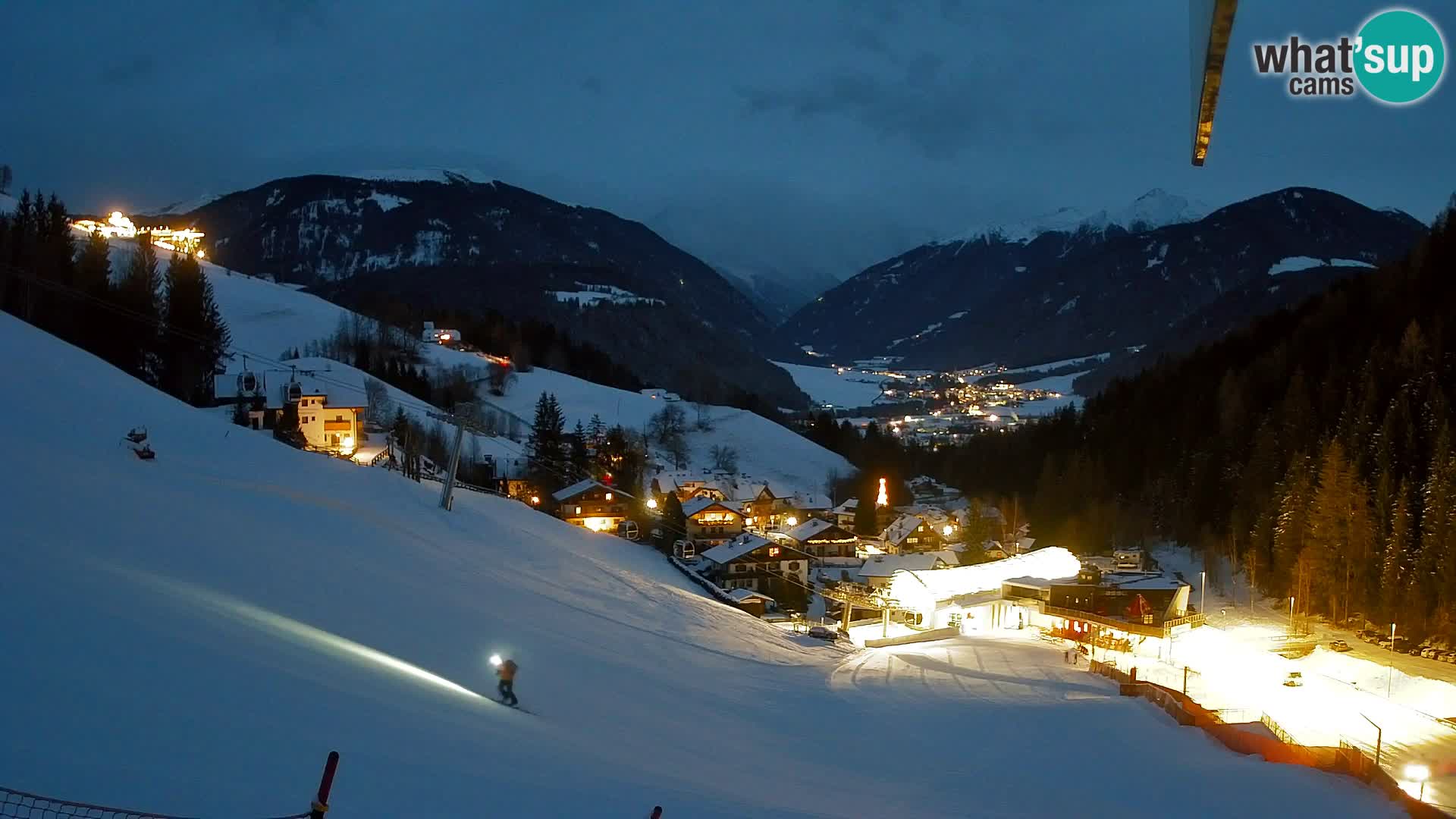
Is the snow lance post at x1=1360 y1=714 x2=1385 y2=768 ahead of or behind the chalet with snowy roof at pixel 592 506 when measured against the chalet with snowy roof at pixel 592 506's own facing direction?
ahead

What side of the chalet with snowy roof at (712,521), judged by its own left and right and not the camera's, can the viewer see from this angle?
front

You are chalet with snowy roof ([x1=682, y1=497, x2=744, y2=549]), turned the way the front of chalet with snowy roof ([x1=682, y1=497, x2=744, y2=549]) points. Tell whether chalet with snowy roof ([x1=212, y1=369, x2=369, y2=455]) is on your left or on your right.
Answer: on your right

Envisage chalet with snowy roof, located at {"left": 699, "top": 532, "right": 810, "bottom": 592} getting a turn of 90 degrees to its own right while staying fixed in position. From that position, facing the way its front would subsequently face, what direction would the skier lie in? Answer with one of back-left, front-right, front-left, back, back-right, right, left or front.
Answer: front-left

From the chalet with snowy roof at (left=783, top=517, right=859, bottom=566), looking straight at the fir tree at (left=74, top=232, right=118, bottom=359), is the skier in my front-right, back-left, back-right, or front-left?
front-left

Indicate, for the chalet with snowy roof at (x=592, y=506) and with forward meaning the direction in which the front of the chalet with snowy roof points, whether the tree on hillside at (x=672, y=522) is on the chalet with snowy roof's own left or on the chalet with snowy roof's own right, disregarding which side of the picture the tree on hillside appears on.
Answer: on the chalet with snowy roof's own left

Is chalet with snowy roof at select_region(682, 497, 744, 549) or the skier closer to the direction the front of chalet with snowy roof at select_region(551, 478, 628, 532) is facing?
the skier

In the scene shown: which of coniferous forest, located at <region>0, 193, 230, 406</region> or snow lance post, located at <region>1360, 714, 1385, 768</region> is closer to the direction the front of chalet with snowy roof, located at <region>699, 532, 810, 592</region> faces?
the snow lance post

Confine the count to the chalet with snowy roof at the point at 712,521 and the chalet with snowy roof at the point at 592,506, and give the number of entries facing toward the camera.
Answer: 2

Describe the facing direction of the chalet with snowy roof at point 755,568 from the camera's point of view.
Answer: facing the viewer and to the right of the viewer

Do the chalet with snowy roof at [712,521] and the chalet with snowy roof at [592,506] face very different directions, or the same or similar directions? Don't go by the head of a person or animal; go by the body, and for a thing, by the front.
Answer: same or similar directions

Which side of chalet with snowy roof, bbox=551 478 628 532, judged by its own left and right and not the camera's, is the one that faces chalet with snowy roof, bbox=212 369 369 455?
right

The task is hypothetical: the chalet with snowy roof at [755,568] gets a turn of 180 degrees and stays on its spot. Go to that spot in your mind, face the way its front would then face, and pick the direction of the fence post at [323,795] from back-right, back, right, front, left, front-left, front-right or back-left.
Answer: back-left

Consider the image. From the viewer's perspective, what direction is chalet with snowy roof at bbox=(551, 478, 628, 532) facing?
toward the camera

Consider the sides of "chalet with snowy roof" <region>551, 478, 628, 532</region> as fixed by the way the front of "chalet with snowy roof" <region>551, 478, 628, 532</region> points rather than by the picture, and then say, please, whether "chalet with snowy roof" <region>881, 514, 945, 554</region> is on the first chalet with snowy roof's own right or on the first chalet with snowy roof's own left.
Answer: on the first chalet with snowy roof's own left
